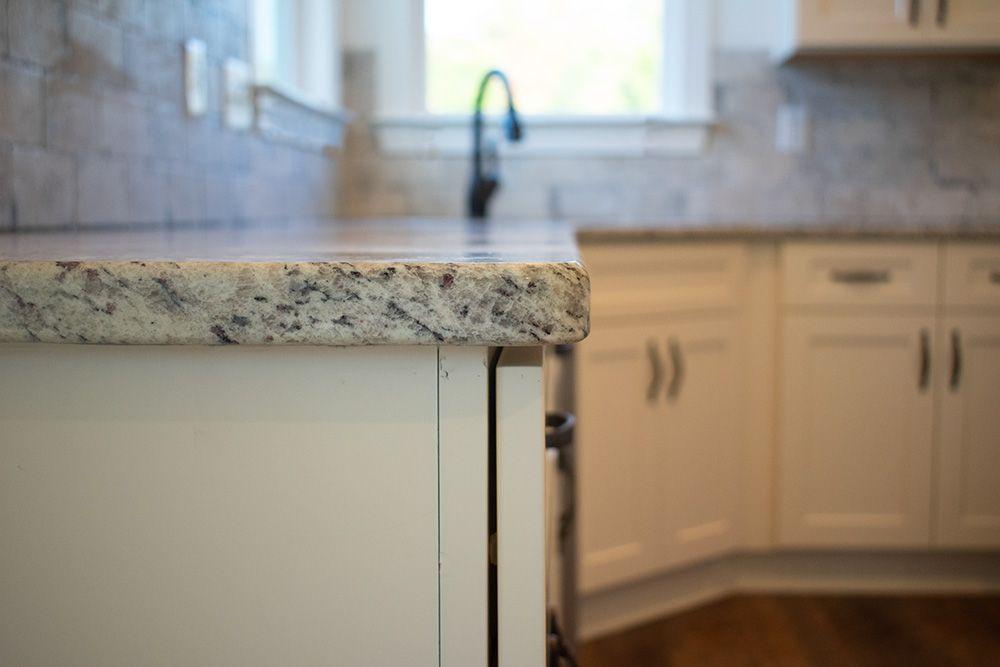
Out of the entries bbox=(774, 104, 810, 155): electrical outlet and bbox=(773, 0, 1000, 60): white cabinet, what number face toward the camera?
2

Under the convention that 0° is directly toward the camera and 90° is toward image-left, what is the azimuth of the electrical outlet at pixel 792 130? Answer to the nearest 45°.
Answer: approximately 0°

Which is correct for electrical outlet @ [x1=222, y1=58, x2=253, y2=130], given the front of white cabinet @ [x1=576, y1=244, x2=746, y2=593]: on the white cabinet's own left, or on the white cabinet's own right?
on the white cabinet's own right

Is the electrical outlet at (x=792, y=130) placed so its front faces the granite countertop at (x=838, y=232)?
yes

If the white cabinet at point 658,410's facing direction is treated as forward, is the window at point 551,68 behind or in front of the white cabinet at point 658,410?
behind

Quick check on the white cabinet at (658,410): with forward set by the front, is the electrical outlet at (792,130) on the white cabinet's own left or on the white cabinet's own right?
on the white cabinet's own left

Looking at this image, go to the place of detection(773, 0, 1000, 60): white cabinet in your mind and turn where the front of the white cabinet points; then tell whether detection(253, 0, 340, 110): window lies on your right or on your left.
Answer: on your right

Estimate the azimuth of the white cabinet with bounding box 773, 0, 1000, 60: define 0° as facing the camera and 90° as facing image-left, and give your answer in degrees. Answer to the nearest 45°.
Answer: approximately 0°

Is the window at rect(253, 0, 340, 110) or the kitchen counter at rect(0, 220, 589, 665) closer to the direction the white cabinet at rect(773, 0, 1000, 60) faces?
the kitchen counter

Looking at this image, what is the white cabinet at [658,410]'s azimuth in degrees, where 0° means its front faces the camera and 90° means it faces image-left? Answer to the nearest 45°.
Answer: approximately 315°
